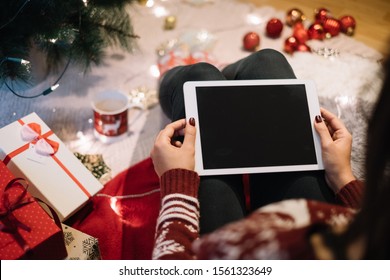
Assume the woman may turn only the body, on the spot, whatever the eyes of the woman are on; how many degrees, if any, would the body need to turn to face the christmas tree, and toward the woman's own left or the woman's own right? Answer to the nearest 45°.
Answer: approximately 45° to the woman's own left

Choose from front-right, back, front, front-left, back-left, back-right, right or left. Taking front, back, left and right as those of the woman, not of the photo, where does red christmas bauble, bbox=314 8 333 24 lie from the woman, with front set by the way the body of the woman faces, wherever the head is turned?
front

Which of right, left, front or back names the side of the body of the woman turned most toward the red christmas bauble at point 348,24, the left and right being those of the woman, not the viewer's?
front

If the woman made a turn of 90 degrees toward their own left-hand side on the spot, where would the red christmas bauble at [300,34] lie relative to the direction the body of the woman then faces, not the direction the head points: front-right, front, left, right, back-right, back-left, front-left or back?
right

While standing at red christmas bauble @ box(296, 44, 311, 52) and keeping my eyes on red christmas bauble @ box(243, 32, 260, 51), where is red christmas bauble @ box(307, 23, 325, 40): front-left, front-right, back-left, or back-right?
back-right

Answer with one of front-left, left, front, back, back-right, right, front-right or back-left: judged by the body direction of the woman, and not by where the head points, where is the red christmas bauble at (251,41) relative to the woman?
front

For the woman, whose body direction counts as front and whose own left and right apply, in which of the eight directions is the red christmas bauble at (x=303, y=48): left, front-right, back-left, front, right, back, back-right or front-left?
front

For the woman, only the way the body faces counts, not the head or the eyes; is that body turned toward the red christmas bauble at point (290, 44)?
yes

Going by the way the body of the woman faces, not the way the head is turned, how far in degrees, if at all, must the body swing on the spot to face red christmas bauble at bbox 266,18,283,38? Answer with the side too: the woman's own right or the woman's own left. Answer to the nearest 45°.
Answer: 0° — they already face it

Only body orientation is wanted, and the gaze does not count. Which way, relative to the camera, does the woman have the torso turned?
away from the camera

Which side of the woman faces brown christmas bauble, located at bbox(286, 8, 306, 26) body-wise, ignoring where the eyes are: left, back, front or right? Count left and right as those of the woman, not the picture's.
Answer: front

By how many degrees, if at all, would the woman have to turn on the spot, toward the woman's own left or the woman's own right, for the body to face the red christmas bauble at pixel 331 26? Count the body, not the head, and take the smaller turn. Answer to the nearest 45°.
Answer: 0° — they already face it
